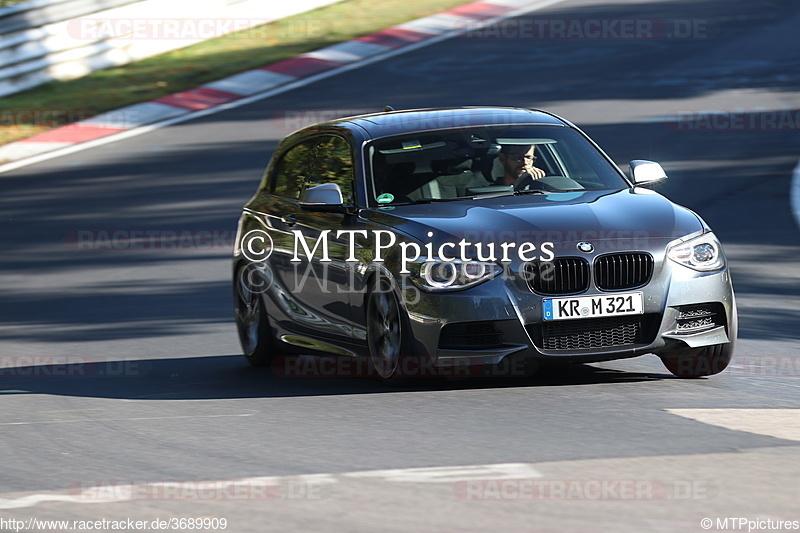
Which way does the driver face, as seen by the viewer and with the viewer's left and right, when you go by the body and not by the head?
facing the viewer and to the right of the viewer

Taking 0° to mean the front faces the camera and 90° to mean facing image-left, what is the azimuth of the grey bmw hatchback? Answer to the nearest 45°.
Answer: approximately 315°

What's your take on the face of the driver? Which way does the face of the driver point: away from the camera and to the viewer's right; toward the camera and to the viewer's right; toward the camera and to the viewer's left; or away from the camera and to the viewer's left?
toward the camera and to the viewer's right
